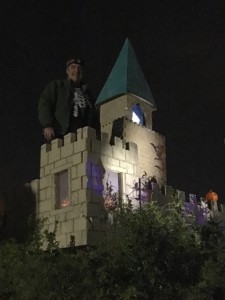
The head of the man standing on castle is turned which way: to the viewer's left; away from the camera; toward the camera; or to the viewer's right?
toward the camera
